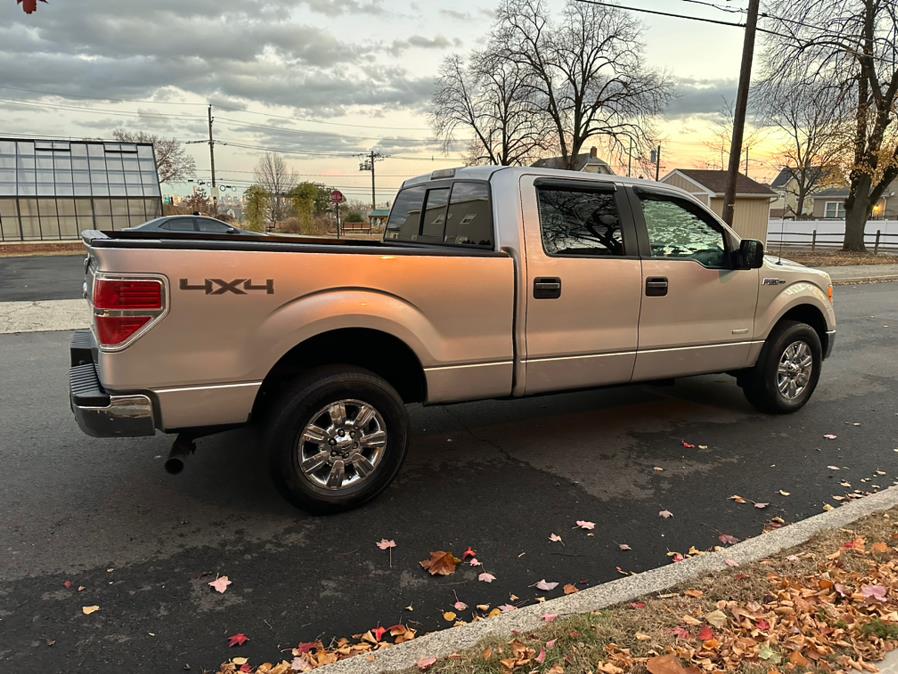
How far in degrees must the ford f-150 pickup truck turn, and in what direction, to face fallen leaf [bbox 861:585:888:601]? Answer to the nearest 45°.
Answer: approximately 90° to its right

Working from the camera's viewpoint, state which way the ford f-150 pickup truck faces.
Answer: facing away from the viewer and to the right of the viewer

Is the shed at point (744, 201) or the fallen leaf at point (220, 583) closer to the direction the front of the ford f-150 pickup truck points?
the shed

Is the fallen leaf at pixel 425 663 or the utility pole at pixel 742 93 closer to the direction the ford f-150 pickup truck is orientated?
the utility pole

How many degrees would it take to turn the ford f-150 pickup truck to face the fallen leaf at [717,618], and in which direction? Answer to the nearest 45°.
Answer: approximately 90° to its right

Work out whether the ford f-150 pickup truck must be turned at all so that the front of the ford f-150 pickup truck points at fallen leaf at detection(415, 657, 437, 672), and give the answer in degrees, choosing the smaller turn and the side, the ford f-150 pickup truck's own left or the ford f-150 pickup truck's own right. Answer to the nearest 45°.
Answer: approximately 135° to the ford f-150 pickup truck's own right

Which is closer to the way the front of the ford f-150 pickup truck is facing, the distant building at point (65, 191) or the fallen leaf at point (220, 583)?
the distant building

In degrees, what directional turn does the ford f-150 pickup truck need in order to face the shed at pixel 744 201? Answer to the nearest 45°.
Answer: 0° — it already faces it
